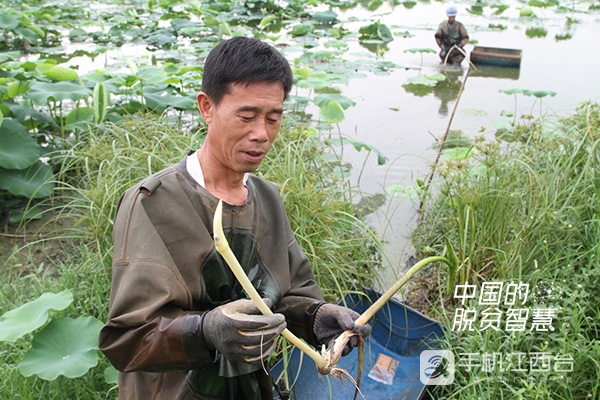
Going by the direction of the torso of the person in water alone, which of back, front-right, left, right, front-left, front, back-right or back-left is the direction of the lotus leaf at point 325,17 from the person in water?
back-right

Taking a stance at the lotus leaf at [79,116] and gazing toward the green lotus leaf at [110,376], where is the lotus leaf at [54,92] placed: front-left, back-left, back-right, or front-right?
back-right

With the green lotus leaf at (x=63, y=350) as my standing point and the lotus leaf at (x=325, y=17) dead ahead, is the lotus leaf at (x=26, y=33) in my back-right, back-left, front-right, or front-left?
front-left

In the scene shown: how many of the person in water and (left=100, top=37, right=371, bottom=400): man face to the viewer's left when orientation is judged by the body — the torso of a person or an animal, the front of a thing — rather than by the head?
0

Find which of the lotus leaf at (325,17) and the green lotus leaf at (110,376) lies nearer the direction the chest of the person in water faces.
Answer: the green lotus leaf

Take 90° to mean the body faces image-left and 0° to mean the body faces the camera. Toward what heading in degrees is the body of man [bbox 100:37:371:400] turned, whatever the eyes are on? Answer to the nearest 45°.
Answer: approximately 315°

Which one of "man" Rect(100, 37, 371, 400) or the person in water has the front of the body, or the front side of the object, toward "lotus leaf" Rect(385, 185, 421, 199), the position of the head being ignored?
the person in water

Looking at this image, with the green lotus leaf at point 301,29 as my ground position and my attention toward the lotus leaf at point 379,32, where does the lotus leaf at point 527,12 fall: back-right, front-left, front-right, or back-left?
front-left

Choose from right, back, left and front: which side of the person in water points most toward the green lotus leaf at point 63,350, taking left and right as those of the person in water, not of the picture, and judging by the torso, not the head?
front

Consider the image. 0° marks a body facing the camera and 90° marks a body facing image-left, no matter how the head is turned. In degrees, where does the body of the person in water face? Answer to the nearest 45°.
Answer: approximately 0°

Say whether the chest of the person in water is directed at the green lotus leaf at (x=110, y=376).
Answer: yes

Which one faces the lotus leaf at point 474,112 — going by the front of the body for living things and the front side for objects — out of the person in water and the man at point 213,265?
the person in water

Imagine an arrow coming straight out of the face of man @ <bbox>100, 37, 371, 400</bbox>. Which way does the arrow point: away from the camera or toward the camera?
toward the camera
